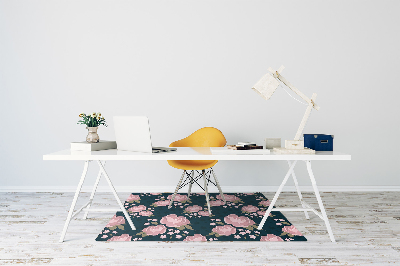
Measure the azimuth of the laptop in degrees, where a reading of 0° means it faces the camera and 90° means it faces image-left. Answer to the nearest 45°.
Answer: approximately 225°

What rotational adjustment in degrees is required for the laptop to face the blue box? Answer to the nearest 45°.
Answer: approximately 45° to its right
